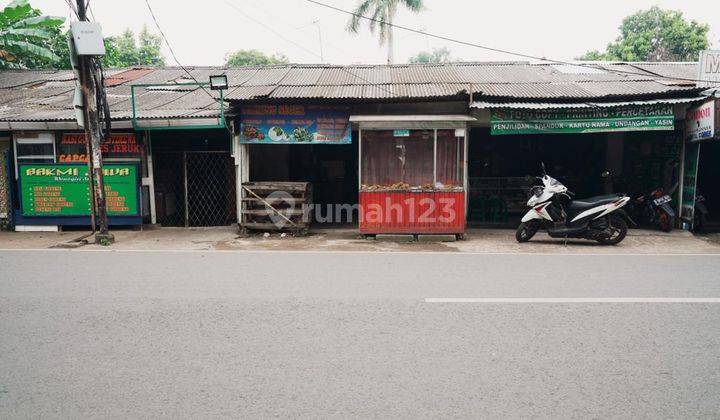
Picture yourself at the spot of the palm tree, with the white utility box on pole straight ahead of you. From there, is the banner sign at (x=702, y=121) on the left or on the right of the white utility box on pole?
left

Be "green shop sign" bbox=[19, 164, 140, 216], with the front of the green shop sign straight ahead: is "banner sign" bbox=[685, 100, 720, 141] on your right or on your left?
on your left

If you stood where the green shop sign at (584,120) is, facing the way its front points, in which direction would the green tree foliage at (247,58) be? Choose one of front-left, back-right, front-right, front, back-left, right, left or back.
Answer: back-right

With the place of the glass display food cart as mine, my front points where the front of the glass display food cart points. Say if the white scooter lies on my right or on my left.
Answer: on my left

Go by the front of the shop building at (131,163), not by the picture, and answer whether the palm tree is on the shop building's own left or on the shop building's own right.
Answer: on the shop building's own left

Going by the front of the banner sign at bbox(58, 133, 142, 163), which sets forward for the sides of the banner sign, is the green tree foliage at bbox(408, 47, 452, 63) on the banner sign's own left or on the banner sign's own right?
on the banner sign's own left

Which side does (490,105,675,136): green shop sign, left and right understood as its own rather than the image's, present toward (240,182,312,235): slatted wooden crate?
right
